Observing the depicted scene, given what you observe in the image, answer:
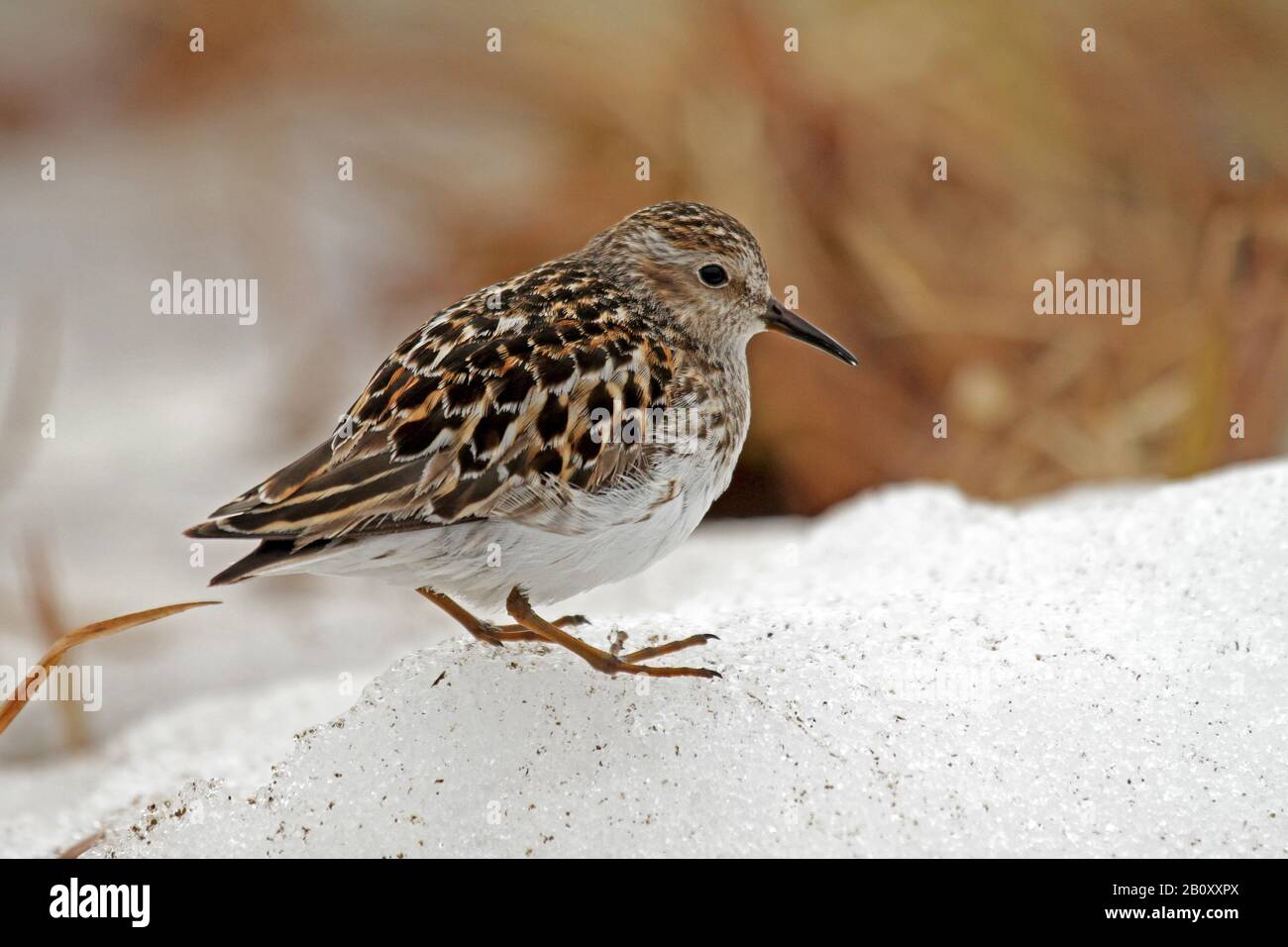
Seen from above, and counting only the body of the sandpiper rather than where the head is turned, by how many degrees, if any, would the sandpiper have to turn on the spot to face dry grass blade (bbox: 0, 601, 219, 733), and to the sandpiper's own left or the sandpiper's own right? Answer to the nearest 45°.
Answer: approximately 180°

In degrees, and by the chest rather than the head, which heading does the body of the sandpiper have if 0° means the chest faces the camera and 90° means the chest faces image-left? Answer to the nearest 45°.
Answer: approximately 270°
